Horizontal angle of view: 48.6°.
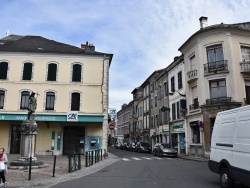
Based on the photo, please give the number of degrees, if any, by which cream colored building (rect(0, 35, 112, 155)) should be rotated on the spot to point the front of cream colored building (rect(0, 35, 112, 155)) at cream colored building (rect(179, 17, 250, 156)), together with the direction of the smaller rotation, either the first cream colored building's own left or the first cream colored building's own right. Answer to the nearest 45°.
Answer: approximately 45° to the first cream colored building's own left

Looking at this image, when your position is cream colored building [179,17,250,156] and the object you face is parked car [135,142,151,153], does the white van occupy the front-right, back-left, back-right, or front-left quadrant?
back-left

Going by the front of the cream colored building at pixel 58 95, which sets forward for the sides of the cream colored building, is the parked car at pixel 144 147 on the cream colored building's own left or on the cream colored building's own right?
on the cream colored building's own left

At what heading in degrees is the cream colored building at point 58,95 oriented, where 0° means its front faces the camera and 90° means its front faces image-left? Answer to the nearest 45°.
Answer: approximately 0°
